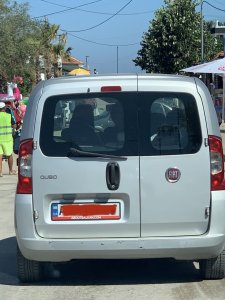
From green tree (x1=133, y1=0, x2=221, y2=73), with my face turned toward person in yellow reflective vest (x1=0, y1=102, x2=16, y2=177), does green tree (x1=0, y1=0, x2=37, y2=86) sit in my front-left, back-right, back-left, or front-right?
front-right

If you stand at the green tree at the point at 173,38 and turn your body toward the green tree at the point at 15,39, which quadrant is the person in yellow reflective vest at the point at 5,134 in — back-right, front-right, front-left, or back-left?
front-left

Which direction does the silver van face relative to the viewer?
away from the camera

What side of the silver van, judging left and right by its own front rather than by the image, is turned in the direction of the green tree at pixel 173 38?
front

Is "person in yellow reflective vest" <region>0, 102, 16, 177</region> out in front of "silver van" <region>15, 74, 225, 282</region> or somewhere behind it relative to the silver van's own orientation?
in front

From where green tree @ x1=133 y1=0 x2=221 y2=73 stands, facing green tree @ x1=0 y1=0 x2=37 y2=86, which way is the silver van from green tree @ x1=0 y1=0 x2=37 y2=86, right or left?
left

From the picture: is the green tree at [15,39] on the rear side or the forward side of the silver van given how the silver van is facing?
on the forward side

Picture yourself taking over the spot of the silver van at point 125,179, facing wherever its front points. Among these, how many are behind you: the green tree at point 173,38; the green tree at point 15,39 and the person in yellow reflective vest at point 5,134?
0
